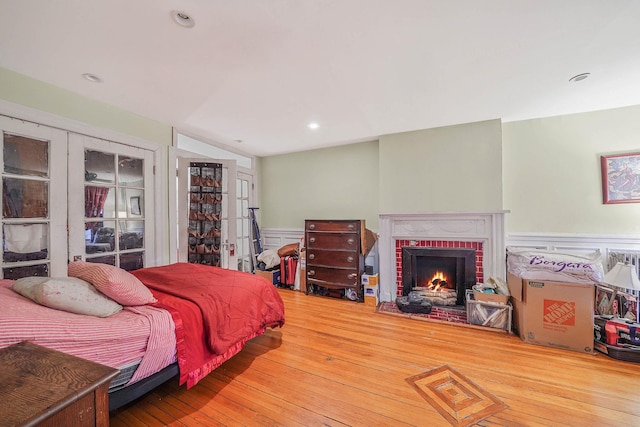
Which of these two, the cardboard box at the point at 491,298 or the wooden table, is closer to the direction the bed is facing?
the cardboard box

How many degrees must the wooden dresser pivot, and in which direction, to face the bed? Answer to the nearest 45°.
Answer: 0° — it already faces it

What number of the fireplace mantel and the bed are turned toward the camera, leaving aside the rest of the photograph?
1

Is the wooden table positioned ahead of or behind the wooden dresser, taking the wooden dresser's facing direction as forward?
ahead

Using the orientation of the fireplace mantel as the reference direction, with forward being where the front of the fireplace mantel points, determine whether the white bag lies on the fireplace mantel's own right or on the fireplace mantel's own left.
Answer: on the fireplace mantel's own left

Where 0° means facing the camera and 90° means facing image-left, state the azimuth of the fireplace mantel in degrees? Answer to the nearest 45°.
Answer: approximately 0°

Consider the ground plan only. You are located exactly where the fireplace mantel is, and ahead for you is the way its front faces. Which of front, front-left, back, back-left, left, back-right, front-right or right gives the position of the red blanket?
front-right

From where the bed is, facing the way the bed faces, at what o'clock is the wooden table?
The wooden table is roughly at 5 o'clock from the bed.

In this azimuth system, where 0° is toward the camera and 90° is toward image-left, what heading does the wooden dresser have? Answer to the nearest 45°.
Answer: approximately 45°

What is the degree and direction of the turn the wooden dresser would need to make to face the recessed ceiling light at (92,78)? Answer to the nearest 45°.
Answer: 0° — it already faces it

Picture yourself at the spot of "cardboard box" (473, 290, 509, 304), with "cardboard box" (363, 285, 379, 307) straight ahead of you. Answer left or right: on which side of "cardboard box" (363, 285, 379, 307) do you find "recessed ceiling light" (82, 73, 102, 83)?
left

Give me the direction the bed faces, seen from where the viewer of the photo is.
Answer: facing away from the viewer and to the right of the viewer
